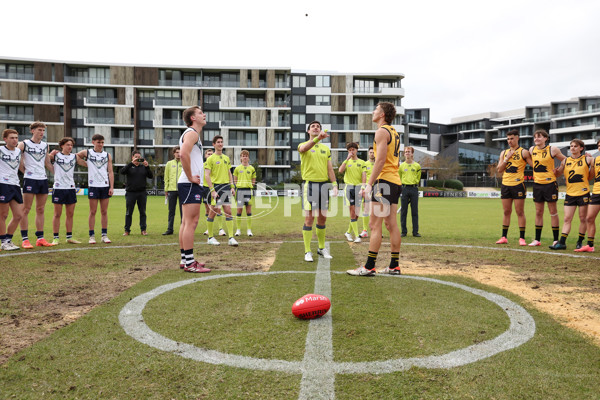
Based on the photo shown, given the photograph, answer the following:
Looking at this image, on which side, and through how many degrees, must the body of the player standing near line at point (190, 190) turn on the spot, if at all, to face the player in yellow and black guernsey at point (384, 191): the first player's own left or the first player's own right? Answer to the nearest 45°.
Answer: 0° — they already face them

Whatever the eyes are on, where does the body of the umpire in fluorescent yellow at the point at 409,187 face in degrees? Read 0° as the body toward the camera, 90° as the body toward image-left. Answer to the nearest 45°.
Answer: approximately 0°

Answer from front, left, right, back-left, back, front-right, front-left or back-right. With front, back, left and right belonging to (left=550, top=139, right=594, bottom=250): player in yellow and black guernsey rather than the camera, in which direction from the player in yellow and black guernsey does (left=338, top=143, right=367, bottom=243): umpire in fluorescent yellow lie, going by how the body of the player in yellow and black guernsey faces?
front-right

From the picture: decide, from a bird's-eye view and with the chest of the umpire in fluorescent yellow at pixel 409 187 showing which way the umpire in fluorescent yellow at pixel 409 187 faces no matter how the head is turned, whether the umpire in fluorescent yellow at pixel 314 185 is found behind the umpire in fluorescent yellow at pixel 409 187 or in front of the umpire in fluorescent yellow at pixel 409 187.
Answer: in front

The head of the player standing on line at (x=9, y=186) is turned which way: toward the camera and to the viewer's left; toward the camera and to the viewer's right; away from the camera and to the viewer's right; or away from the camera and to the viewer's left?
toward the camera and to the viewer's right

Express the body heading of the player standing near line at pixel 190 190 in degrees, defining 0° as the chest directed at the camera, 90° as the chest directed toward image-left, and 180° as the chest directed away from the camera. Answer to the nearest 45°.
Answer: approximately 270°

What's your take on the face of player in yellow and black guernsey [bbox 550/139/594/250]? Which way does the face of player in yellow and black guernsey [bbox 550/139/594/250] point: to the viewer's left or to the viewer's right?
to the viewer's left

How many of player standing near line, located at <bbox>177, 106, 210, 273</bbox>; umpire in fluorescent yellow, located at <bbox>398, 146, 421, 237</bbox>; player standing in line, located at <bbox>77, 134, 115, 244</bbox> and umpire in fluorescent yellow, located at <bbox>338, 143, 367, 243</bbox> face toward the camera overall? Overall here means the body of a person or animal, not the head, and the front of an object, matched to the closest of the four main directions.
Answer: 3

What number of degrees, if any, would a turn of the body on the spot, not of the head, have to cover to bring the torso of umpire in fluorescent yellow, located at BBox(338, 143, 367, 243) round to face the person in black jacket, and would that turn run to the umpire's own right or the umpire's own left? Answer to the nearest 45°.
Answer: approximately 90° to the umpire's own right

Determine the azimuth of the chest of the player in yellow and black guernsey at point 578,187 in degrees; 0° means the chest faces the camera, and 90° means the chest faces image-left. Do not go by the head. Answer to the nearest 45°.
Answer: approximately 45°
